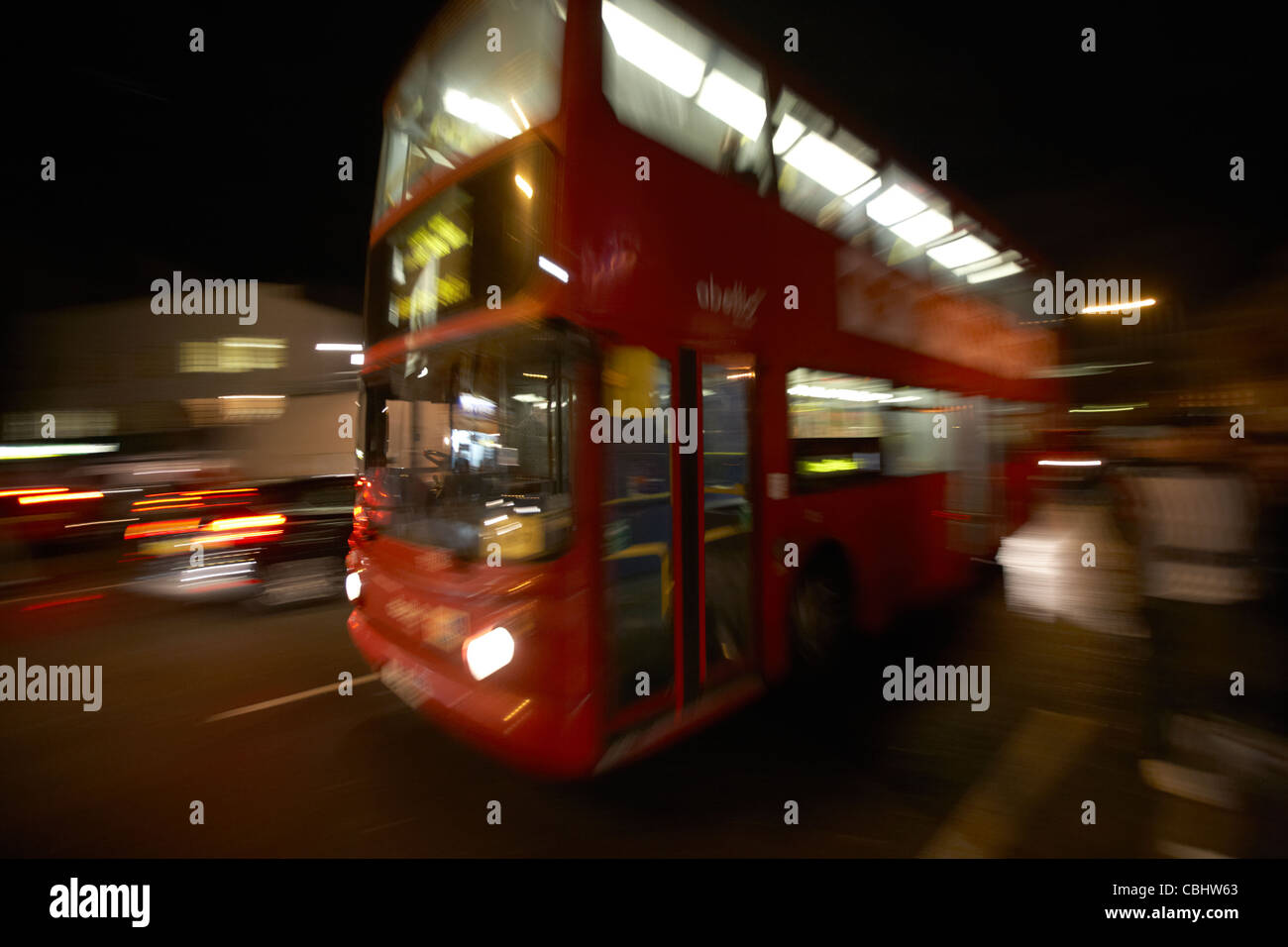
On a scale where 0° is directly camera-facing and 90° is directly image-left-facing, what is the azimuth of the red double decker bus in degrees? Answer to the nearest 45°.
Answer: approximately 45°
